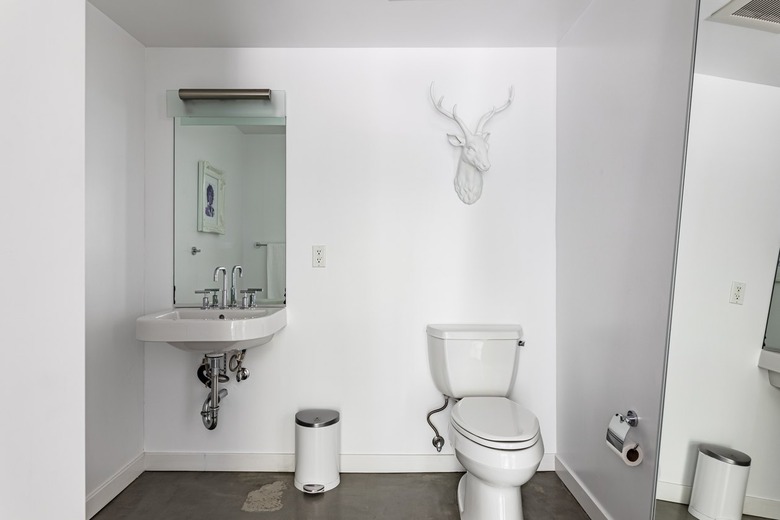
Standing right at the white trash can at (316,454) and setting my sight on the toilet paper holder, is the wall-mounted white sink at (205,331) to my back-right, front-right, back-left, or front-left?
back-right

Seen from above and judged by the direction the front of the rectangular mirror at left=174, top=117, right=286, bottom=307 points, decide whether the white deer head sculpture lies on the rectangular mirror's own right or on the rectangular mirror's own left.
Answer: on the rectangular mirror's own left

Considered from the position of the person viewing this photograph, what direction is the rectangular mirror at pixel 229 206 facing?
facing the viewer

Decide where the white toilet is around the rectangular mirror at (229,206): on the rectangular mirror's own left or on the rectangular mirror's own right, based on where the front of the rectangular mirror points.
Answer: on the rectangular mirror's own left

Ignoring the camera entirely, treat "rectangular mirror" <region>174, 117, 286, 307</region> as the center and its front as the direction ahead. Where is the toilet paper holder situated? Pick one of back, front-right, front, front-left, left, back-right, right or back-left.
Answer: front-left

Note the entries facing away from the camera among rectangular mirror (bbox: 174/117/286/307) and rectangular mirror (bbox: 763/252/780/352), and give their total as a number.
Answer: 0
